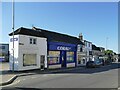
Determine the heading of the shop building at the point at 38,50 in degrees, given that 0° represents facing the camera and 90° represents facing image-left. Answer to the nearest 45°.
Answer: approximately 315°
